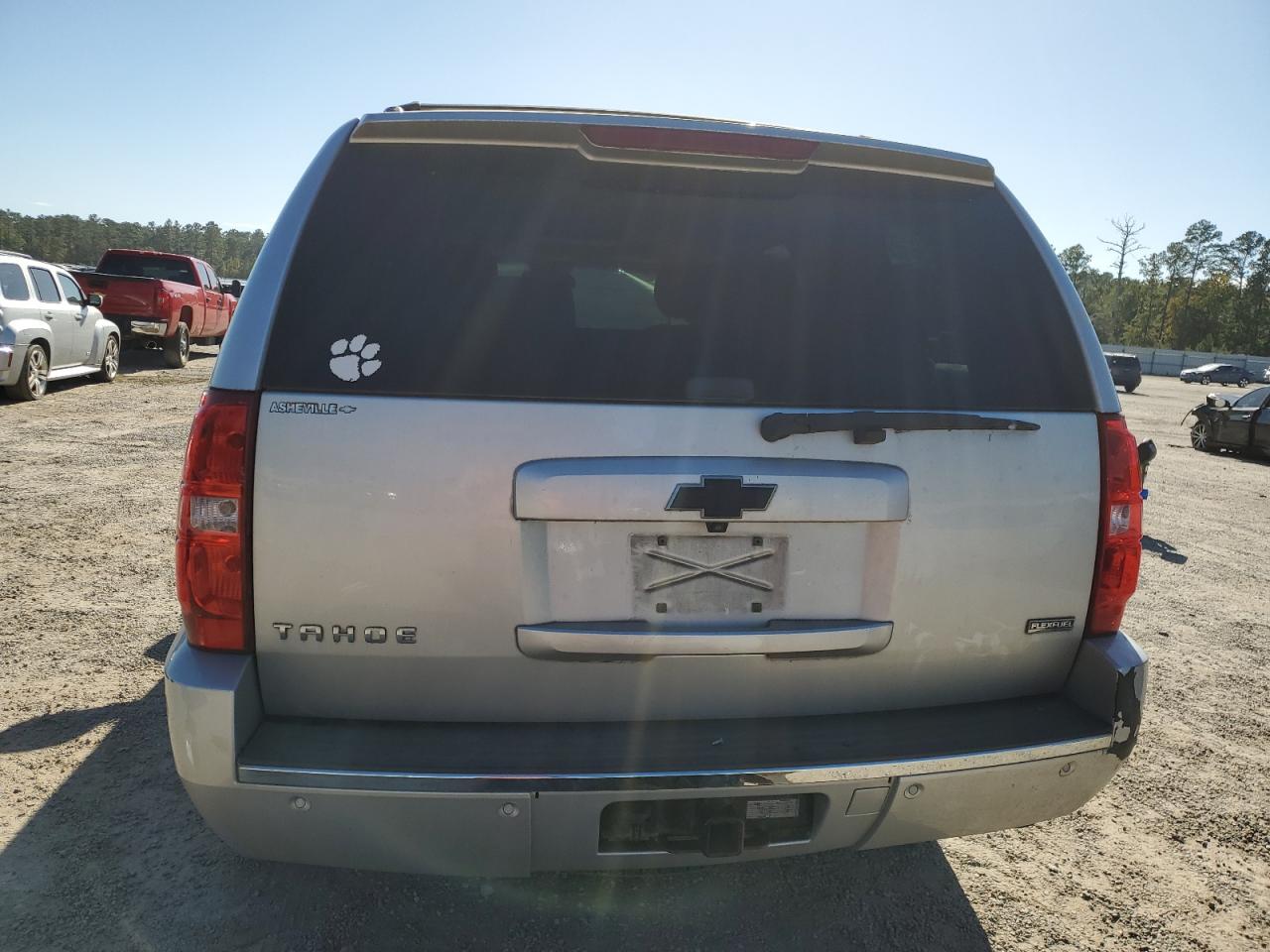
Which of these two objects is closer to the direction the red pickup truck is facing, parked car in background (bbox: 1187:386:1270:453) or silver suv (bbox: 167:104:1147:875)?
the parked car in background

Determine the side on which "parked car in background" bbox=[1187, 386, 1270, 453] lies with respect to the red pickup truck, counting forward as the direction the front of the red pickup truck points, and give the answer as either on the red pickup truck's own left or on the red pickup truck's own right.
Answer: on the red pickup truck's own right

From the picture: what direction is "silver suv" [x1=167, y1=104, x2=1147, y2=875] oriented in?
away from the camera

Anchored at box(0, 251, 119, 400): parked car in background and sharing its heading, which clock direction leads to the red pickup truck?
The red pickup truck is roughly at 11 o'clock from the parked car in background.

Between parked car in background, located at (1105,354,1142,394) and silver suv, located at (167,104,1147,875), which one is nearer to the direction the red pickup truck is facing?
the parked car in background

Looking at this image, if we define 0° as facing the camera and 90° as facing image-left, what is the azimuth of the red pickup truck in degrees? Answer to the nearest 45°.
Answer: approximately 225°

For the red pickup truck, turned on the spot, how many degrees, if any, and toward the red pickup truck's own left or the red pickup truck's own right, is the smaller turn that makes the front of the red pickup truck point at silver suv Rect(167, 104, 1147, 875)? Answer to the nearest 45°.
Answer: approximately 135° to the red pickup truck's own right
